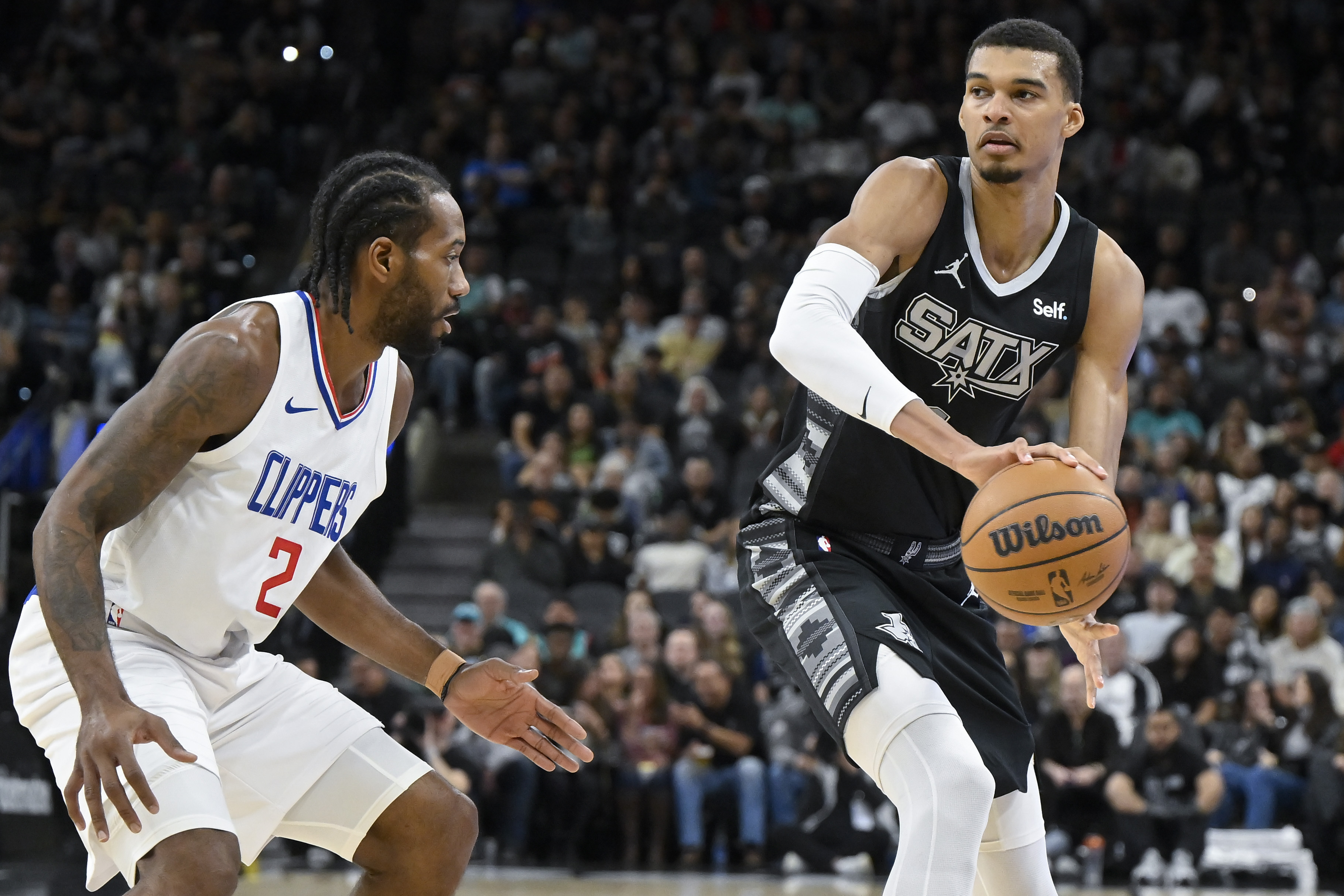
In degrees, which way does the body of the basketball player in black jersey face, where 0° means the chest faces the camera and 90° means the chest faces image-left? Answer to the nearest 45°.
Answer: approximately 315°

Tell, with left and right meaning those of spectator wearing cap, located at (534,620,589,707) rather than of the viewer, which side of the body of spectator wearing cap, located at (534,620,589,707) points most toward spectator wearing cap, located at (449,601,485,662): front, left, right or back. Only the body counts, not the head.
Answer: right

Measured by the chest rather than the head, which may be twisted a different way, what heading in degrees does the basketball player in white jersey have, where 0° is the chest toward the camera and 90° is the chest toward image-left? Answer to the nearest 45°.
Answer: approximately 315°

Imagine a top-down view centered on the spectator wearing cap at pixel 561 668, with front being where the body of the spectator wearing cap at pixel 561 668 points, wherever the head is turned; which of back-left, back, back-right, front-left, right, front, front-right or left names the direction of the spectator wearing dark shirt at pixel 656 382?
back

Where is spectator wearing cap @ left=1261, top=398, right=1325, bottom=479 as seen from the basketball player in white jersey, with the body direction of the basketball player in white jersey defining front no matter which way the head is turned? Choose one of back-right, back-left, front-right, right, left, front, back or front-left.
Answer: left

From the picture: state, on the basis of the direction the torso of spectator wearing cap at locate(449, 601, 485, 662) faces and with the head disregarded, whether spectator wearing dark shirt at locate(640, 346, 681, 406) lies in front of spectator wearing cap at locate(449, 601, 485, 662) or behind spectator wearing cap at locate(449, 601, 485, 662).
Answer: behind

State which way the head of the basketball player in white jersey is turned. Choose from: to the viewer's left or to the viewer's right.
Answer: to the viewer's right

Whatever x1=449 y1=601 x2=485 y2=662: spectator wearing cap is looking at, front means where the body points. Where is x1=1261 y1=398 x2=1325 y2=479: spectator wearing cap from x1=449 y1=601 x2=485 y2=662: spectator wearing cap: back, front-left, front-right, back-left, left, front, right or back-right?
left

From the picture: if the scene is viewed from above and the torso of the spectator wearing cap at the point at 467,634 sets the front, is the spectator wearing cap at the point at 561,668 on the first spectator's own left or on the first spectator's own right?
on the first spectator's own left

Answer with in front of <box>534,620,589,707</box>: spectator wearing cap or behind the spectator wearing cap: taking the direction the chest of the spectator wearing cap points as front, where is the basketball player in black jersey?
in front

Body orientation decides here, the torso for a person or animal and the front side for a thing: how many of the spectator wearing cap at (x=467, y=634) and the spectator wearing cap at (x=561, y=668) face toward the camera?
2

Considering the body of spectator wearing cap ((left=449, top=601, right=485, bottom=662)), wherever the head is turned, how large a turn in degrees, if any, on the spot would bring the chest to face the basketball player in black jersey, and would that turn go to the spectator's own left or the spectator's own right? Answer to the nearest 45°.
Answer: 0° — they already face them

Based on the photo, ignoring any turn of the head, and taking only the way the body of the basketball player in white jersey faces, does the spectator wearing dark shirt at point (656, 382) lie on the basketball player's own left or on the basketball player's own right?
on the basketball player's own left

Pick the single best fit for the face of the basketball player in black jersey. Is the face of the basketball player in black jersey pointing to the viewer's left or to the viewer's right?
to the viewer's left
